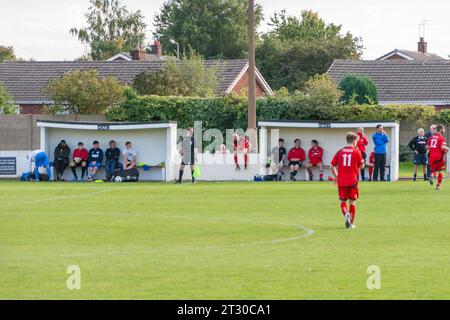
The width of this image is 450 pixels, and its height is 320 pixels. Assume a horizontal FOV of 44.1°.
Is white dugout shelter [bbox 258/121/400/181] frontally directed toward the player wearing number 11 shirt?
yes

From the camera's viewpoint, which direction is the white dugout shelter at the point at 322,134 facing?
toward the camera

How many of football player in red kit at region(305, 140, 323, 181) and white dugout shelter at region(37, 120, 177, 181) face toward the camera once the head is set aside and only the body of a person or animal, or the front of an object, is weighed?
2

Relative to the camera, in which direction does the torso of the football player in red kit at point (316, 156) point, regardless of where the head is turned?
toward the camera

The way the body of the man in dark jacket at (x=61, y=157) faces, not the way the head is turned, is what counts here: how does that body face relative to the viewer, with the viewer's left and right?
facing the viewer

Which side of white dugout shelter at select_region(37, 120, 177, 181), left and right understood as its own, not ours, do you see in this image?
front

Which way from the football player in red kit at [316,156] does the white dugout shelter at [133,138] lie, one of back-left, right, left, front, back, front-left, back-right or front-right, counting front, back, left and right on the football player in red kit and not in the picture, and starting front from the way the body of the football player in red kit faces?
right

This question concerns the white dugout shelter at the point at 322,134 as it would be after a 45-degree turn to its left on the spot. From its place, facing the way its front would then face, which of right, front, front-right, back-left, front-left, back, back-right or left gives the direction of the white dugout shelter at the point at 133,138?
back-right

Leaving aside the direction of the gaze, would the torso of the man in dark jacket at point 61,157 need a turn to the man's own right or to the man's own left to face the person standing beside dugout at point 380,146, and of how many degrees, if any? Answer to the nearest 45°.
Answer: approximately 45° to the man's own left
